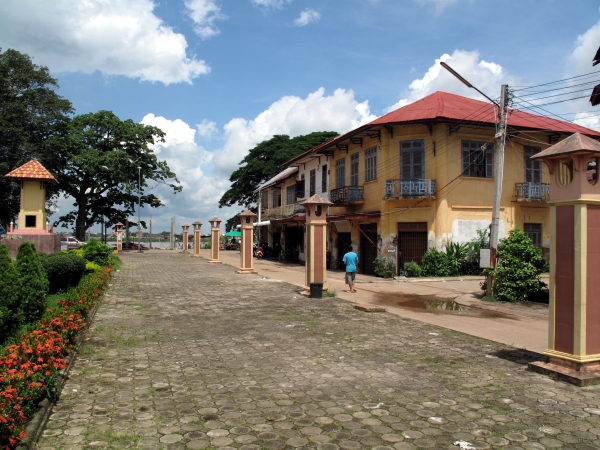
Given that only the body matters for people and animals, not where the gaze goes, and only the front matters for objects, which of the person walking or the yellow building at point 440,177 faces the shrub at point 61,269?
the yellow building

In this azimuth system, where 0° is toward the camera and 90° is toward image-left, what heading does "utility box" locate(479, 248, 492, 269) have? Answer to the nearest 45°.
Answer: approximately 0°
